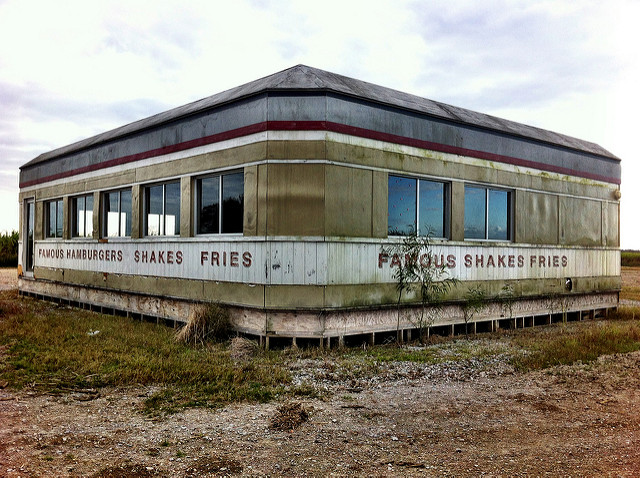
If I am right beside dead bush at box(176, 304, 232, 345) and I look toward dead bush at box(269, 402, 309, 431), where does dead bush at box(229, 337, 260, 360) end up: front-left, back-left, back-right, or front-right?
front-left

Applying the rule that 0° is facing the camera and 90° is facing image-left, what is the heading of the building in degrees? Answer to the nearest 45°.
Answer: approximately 45°

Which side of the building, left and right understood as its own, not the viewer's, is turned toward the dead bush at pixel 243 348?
front

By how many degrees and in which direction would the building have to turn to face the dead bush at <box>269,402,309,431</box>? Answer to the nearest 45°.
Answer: approximately 45° to its left
